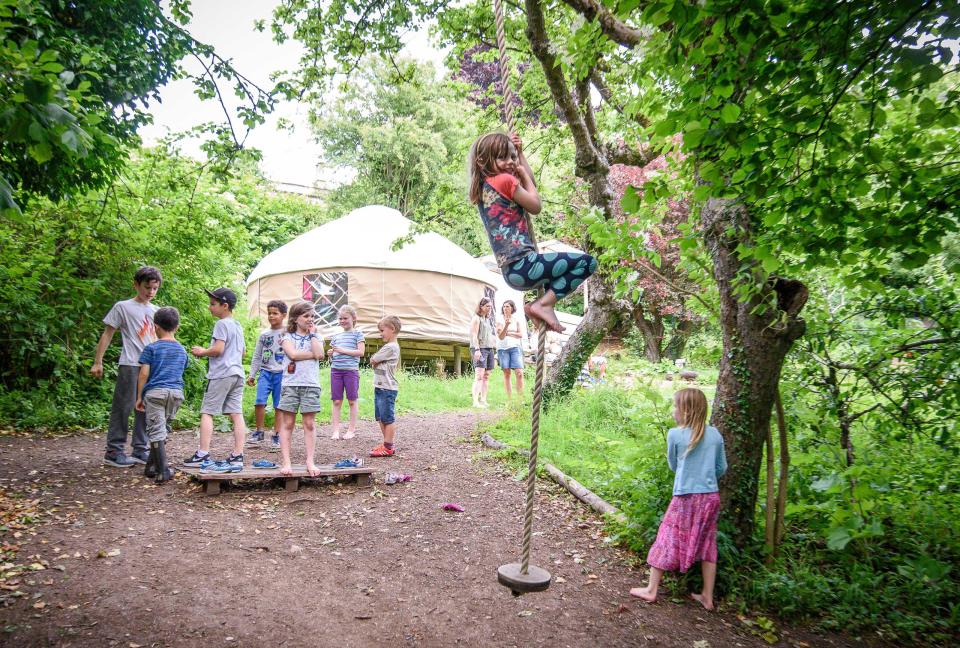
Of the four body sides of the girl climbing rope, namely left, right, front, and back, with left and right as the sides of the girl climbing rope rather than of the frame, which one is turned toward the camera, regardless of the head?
right

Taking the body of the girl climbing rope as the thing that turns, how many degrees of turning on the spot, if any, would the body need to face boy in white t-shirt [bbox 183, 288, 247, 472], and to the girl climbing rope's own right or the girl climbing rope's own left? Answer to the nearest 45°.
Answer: approximately 135° to the girl climbing rope's own left

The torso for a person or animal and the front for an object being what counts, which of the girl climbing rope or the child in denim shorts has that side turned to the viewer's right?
the girl climbing rope

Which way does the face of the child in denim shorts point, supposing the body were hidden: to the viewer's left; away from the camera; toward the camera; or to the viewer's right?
to the viewer's left

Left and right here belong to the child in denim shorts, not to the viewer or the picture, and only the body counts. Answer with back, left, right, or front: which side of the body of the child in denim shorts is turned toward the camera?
left

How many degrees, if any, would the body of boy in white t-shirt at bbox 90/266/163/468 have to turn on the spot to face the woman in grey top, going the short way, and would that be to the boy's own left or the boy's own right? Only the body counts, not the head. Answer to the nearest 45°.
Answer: approximately 45° to the boy's own left

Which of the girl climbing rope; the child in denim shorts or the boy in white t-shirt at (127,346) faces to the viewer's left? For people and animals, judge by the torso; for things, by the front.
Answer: the child in denim shorts

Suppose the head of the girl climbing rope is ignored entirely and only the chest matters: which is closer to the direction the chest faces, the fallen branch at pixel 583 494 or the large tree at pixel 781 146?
the large tree
